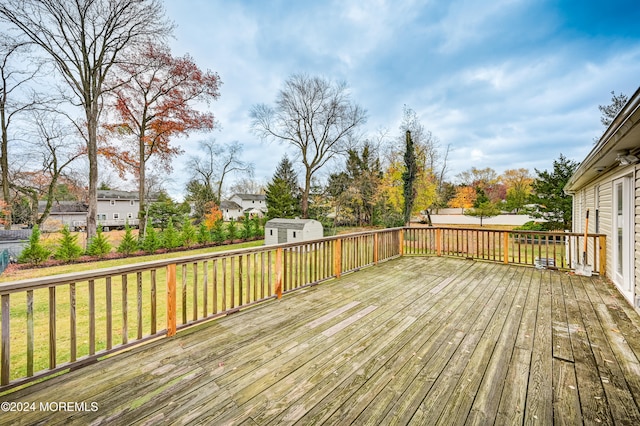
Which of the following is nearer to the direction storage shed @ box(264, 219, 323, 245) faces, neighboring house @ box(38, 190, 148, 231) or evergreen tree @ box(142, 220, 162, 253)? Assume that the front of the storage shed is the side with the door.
the evergreen tree

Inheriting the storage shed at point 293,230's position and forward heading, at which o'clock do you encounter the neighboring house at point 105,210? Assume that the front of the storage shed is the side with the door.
the neighboring house at point 105,210 is roughly at 3 o'clock from the storage shed at point 293,230.

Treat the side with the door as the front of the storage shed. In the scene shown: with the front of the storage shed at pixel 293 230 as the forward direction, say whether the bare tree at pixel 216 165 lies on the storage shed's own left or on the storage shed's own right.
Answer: on the storage shed's own right

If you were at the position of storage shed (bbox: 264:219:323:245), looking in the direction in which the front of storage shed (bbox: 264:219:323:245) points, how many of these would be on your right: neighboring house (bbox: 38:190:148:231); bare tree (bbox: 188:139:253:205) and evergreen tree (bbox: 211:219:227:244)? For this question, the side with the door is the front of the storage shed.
3

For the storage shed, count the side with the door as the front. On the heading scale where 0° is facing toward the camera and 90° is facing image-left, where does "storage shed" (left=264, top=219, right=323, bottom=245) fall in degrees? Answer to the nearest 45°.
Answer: approximately 45°

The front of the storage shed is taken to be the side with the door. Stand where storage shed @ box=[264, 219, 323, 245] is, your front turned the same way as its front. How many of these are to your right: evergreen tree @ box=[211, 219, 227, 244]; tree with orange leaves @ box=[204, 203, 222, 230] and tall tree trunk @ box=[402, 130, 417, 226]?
2

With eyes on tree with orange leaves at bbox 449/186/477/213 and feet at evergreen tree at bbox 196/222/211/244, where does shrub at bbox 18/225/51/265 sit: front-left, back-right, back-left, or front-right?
back-right

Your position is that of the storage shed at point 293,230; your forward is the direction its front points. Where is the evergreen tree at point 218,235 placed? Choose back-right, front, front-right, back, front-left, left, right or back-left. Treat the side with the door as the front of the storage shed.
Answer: right

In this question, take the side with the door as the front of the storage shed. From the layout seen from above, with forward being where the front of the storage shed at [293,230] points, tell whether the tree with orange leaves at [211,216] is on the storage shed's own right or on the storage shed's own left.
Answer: on the storage shed's own right

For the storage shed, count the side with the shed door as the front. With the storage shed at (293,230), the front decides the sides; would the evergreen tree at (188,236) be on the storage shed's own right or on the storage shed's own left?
on the storage shed's own right

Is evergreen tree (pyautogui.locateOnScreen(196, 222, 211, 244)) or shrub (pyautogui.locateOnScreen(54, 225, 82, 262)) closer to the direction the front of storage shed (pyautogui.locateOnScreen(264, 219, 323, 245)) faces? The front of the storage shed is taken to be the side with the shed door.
the shrub

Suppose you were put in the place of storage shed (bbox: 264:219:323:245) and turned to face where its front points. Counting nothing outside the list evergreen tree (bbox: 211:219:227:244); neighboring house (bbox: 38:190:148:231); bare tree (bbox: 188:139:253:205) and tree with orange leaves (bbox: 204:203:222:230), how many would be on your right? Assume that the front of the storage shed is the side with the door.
4
